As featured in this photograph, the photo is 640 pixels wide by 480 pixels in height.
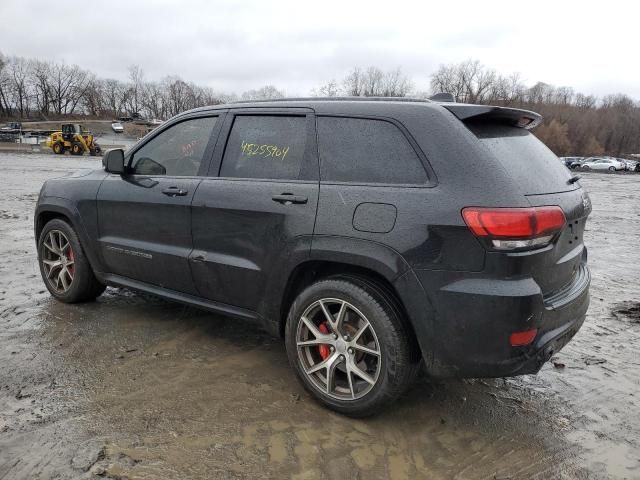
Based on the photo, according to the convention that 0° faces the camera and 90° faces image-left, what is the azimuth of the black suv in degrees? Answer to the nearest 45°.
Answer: approximately 135°

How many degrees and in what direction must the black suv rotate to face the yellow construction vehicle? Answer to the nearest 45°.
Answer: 0° — it already faces it
